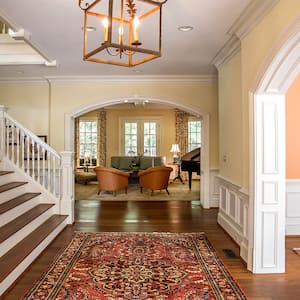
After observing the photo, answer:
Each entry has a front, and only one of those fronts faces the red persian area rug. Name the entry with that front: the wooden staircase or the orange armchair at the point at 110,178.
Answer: the wooden staircase

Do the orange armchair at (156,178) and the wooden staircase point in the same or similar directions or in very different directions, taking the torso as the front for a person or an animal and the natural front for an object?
very different directions

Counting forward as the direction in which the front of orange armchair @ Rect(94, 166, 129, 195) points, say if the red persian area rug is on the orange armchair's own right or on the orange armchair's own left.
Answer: on the orange armchair's own right

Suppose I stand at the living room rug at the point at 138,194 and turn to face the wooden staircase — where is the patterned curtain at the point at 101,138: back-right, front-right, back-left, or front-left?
back-right

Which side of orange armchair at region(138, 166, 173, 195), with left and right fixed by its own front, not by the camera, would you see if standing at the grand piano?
right

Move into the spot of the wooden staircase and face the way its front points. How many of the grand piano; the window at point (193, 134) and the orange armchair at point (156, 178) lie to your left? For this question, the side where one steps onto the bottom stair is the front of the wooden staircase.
3

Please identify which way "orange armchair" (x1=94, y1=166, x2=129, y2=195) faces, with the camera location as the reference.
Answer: facing away from the viewer and to the right of the viewer

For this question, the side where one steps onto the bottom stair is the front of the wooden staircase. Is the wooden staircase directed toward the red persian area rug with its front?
yes

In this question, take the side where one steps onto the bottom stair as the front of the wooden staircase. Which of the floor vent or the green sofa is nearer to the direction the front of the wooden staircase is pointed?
the floor vent

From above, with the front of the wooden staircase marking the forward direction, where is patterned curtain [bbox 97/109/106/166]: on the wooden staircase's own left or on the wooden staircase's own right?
on the wooden staircase's own left
